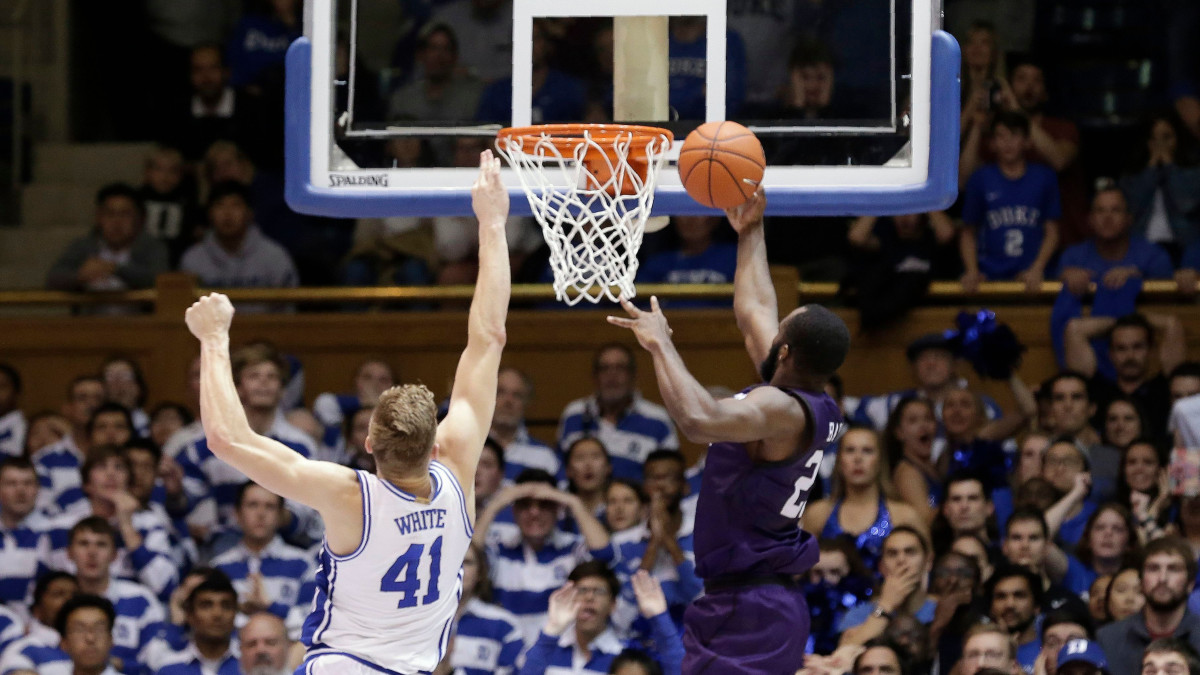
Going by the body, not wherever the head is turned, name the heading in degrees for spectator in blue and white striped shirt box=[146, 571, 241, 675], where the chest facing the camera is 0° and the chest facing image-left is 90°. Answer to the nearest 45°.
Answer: approximately 0°

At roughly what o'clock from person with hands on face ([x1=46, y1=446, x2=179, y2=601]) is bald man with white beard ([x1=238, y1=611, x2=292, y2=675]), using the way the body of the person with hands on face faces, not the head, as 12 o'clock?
The bald man with white beard is roughly at 11 o'clock from the person with hands on face.

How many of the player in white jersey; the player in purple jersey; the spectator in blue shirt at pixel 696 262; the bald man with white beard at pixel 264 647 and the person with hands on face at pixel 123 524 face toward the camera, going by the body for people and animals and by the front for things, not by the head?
3

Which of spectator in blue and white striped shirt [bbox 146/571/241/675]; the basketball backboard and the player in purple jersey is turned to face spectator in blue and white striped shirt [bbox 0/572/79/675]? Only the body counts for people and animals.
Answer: the player in purple jersey

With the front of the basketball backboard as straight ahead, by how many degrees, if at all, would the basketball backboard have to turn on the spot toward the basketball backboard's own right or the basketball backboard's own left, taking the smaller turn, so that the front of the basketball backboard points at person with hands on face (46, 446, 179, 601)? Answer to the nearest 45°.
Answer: approximately 135° to the basketball backboard's own right

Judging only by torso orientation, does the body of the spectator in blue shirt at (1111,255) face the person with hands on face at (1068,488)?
yes

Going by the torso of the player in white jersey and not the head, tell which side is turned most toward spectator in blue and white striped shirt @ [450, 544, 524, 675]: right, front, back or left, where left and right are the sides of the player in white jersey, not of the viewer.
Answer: front

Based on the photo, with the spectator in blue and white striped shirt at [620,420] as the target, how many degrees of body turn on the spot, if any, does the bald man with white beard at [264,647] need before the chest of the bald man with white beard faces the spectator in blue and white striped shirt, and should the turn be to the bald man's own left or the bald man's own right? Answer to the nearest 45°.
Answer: approximately 135° to the bald man's own left

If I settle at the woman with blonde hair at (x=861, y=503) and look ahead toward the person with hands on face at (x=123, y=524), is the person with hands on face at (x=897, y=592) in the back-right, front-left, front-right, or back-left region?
back-left

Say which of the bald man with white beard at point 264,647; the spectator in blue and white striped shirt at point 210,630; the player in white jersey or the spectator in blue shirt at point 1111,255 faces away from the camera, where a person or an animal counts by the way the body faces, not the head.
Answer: the player in white jersey

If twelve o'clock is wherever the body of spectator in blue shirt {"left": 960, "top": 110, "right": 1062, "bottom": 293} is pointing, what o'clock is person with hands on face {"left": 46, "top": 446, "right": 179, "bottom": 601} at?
The person with hands on face is roughly at 2 o'clock from the spectator in blue shirt.

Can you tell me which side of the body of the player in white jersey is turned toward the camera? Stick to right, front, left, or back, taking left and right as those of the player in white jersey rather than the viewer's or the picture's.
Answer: back
